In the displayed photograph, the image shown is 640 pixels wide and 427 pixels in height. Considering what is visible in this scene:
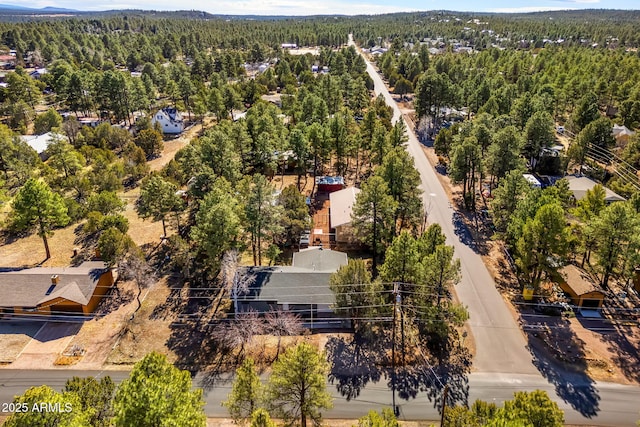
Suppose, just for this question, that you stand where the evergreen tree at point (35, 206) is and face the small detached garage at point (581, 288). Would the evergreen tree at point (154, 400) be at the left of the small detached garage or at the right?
right

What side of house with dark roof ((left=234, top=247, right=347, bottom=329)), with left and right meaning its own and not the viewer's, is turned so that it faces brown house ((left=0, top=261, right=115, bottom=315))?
right

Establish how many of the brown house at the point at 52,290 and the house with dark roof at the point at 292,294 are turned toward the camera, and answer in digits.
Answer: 2

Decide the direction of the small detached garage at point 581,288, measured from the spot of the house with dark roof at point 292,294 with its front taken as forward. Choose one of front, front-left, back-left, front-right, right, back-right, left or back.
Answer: left

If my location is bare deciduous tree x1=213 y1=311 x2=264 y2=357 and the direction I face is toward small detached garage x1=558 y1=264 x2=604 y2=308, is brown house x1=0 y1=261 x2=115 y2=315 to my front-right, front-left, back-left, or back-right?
back-left

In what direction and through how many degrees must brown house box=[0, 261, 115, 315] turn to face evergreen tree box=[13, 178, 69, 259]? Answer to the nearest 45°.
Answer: approximately 180°

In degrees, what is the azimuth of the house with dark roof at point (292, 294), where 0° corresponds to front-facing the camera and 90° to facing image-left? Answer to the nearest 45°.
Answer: approximately 0°

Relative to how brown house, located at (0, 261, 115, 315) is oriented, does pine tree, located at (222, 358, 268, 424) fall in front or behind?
in front

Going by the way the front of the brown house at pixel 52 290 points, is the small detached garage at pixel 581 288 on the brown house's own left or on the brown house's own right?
on the brown house's own left

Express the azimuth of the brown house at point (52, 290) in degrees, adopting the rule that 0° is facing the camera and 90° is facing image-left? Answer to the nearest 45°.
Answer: approximately 0°

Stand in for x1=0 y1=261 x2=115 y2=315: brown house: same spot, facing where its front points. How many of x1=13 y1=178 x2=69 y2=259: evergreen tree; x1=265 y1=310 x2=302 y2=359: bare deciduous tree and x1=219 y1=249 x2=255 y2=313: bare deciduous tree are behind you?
1

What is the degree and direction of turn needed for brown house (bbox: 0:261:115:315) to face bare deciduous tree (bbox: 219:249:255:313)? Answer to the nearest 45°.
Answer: approximately 45° to its left
